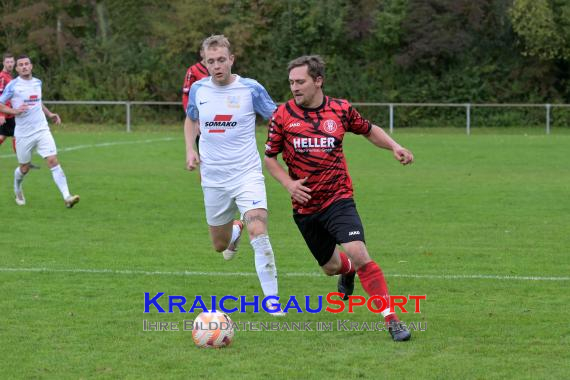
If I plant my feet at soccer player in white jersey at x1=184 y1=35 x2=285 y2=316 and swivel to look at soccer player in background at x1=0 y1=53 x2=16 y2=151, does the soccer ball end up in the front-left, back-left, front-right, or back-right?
back-left

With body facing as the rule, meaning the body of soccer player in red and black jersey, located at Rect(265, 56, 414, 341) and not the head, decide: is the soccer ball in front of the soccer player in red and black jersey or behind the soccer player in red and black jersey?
in front

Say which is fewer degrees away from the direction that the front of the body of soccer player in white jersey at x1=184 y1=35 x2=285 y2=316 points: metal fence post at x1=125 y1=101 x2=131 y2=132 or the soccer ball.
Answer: the soccer ball

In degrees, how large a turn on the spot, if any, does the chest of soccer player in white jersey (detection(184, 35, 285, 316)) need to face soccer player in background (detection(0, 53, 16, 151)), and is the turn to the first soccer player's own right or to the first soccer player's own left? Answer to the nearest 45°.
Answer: approximately 180°

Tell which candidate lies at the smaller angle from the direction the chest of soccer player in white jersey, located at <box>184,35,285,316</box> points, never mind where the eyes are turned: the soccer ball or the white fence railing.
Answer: the soccer ball

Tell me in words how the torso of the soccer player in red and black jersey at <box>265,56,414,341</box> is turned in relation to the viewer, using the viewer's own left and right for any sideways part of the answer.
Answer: facing the viewer

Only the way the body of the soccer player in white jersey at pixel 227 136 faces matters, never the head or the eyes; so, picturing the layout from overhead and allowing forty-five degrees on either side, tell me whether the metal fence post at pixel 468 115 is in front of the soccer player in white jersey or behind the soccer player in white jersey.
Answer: behind

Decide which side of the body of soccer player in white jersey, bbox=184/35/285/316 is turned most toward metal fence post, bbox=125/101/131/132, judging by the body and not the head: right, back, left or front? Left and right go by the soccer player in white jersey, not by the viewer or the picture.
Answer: back

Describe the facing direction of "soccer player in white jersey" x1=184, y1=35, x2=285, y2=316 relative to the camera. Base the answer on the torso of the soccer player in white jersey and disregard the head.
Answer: toward the camera

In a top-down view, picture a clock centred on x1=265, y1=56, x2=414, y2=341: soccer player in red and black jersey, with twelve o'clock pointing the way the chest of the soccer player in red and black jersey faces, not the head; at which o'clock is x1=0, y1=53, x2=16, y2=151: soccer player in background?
The soccer player in background is roughly at 5 o'clock from the soccer player in red and black jersey.

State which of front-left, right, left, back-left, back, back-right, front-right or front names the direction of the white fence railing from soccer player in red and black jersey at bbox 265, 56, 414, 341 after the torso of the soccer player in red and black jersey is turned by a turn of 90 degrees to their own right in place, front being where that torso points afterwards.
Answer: right

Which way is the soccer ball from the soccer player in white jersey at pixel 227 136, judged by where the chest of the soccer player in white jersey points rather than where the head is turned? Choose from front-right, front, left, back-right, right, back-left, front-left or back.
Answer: front

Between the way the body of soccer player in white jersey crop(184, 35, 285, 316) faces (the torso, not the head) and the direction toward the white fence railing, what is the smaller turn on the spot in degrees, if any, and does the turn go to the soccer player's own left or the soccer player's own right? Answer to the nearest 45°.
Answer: approximately 180°
